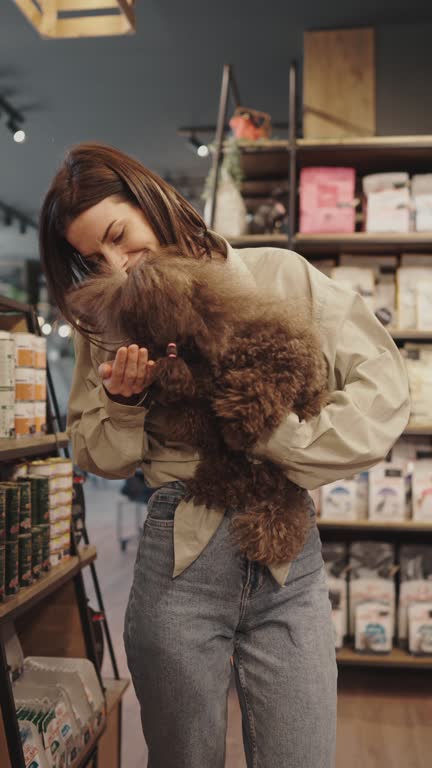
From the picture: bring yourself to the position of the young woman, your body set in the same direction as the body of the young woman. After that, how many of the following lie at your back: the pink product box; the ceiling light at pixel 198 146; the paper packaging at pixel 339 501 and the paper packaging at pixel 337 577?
4

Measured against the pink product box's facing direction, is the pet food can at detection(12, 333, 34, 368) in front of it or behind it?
in front
